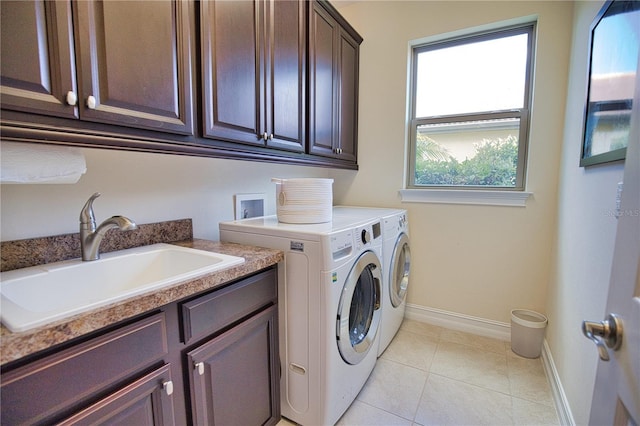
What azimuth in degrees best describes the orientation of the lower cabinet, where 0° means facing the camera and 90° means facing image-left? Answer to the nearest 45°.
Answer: approximately 315°

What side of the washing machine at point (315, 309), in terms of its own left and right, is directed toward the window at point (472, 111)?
left

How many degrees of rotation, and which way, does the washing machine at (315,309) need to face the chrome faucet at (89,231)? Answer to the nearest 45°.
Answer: approximately 135° to its right

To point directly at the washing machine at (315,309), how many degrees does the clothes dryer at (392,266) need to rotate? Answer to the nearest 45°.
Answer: approximately 135° to its right

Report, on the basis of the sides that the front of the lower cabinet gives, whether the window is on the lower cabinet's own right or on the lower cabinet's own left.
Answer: on the lower cabinet's own left

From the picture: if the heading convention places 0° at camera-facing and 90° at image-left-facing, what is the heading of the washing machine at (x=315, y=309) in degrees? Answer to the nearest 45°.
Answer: approximately 315°

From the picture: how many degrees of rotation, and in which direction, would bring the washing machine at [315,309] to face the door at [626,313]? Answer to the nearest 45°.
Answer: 0° — it already faces it

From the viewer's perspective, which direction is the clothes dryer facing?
to the viewer's right

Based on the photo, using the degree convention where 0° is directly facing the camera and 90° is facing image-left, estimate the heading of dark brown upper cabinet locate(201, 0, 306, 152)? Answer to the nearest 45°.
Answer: approximately 315°

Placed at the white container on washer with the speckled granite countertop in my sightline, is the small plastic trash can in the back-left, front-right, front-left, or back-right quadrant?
back-left
